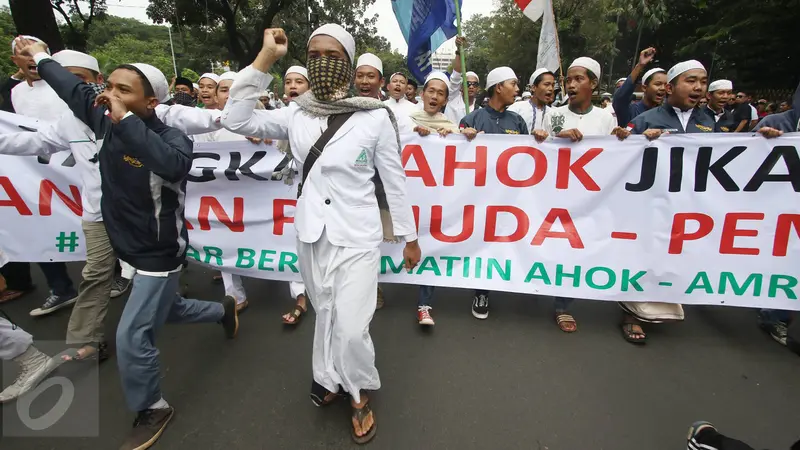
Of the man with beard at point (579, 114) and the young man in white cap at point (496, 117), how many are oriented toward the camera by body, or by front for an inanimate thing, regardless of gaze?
2

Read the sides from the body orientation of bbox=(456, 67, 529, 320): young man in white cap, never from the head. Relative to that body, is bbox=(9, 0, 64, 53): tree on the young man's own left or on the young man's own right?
on the young man's own right

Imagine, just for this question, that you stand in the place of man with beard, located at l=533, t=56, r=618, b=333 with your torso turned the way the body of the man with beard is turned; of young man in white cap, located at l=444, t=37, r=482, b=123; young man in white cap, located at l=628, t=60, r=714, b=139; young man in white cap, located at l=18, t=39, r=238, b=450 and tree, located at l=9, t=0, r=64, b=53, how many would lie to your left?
1

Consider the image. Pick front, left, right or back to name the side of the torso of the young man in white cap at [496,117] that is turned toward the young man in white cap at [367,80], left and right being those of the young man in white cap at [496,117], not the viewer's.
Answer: right

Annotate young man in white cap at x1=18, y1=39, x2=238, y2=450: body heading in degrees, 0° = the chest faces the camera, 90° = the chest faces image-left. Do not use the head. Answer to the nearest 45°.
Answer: approximately 45°

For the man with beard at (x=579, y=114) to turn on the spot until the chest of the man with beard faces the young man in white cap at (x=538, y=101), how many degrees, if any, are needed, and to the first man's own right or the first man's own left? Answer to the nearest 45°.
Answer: approximately 135° to the first man's own right

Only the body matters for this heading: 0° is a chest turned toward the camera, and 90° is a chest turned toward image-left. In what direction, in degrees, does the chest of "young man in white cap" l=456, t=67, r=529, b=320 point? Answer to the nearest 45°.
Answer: approximately 0°

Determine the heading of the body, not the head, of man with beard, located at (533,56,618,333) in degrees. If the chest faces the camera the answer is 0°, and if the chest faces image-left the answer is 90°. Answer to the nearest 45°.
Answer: approximately 0°

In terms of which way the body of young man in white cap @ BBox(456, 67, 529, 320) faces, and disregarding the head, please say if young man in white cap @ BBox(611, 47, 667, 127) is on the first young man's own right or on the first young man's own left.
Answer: on the first young man's own left

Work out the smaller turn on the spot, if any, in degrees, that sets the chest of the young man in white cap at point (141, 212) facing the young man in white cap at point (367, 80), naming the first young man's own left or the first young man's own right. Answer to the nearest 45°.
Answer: approximately 180°
